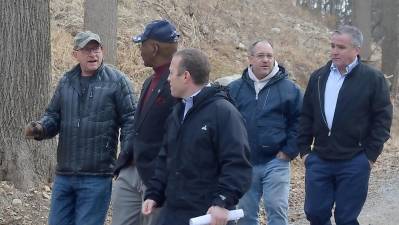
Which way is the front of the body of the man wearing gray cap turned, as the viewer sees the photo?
toward the camera

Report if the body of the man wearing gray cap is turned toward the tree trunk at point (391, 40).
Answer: no

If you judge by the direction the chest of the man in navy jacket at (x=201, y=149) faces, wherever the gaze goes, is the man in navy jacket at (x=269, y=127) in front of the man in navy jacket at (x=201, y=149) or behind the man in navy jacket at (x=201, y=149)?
behind

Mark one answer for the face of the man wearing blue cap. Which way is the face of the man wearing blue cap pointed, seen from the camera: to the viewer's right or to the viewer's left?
to the viewer's left

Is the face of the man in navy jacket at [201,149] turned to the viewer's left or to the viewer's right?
to the viewer's left

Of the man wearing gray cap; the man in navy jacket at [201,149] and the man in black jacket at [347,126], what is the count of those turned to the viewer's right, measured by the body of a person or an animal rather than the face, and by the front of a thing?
0

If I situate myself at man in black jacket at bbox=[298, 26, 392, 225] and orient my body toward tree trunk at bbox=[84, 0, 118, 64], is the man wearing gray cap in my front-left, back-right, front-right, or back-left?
front-left

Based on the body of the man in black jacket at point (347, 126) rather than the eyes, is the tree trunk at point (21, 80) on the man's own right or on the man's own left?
on the man's own right

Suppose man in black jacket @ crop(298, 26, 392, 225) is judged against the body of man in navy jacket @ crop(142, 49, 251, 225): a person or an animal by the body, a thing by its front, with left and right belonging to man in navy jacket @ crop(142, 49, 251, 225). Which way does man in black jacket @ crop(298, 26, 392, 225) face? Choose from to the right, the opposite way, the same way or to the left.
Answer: the same way

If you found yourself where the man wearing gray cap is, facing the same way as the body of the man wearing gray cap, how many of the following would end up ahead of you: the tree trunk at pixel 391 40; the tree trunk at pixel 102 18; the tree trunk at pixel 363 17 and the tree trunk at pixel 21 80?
0

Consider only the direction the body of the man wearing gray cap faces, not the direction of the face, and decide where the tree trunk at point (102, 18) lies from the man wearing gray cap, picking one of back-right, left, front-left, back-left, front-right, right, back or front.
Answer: back

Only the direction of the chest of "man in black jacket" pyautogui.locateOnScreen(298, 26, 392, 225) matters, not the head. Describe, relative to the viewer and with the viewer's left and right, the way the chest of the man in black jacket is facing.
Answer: facing the viewer and to the left of the viewer

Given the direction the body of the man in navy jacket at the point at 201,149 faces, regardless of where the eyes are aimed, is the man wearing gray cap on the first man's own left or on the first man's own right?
on the first man's own right

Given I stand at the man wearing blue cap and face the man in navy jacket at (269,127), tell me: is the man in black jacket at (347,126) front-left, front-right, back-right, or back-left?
front-right

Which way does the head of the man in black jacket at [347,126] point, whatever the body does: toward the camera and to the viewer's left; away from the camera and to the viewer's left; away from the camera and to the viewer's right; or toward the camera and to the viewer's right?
toward the camera and to the viewer's left
